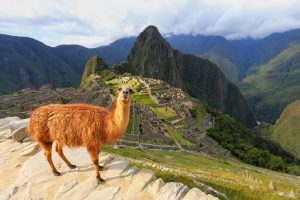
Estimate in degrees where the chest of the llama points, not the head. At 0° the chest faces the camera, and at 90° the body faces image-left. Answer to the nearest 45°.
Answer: approximately 270°
